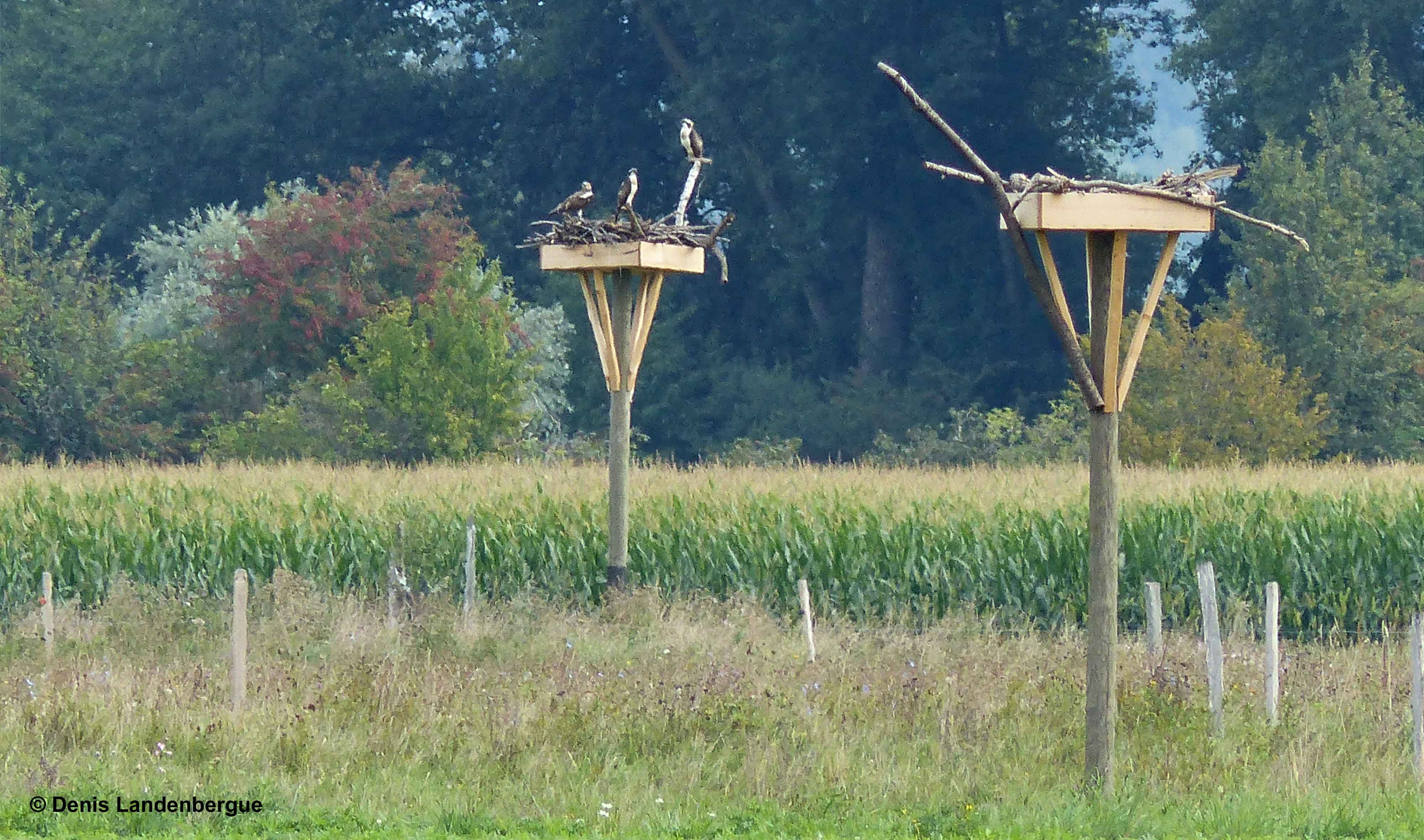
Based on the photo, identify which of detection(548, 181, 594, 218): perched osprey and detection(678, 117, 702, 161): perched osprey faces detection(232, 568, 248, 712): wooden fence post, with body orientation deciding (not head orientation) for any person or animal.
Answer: detection(678, 117, 702, 161): perched osprey

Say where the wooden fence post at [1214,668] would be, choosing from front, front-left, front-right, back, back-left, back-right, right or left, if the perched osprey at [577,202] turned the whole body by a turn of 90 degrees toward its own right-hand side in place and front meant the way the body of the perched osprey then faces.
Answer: front-left

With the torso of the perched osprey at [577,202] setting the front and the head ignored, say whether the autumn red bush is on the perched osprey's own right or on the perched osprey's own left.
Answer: on the perched osprey's own left

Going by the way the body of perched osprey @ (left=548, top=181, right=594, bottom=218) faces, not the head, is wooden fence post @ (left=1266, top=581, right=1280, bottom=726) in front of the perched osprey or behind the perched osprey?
in front

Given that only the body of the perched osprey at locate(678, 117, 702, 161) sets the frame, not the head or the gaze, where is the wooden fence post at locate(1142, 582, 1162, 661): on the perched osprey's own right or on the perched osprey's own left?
on the perched osprey's own left

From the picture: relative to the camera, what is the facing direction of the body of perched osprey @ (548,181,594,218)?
to the viewer's right

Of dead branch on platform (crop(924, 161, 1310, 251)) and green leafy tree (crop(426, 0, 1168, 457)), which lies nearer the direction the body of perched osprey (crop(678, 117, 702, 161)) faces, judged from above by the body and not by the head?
the dead branch on platform

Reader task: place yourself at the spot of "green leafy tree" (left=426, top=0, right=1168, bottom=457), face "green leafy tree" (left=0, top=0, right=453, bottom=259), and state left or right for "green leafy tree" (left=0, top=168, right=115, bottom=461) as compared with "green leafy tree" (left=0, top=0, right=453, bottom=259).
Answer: left

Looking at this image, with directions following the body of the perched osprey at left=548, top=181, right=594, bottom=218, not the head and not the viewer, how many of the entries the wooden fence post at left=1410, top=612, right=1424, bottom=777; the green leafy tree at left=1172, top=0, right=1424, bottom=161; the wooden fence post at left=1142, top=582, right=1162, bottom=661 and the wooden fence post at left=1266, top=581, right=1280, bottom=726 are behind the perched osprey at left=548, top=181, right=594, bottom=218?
0

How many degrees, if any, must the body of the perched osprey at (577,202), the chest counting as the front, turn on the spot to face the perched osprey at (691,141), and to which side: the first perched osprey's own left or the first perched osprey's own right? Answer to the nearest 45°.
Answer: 0° — it already faces it

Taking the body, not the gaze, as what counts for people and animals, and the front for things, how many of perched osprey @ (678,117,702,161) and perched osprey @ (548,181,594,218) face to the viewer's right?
1

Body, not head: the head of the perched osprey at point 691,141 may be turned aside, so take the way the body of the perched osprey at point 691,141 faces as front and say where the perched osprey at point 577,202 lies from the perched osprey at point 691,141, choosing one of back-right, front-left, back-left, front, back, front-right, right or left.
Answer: front-right

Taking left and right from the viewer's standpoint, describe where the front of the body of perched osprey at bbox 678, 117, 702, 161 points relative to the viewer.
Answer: facing the viewer and to the left of the viewer

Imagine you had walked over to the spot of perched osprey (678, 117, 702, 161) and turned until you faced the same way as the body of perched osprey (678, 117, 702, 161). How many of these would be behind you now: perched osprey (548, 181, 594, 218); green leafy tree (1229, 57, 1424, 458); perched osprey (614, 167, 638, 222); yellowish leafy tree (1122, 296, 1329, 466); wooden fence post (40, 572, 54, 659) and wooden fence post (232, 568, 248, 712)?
2

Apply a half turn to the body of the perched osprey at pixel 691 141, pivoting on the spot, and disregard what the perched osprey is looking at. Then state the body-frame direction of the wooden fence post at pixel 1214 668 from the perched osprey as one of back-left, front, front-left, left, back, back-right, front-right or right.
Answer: right
